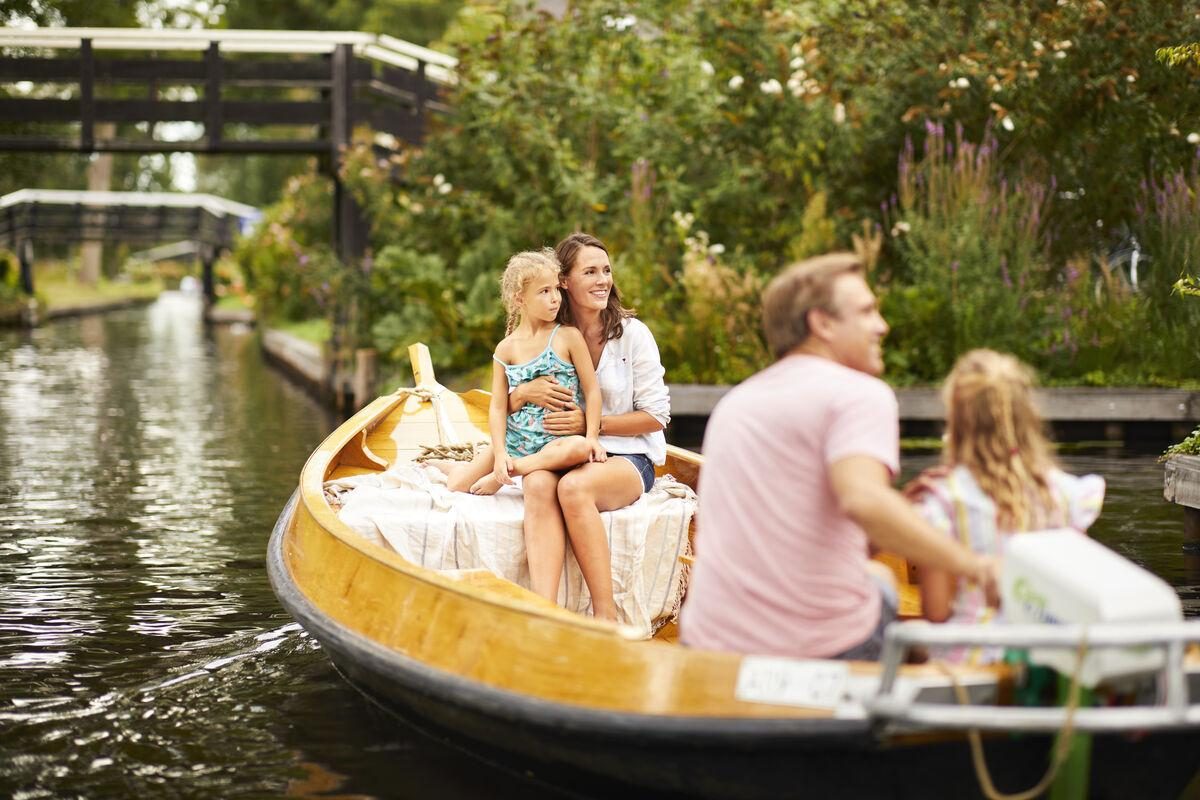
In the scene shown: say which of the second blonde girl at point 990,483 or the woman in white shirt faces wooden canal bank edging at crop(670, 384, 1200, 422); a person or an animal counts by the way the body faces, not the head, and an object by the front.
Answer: the second blonde girl

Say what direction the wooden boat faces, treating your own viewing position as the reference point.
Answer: facing away from the viewer and to the left of the viewer

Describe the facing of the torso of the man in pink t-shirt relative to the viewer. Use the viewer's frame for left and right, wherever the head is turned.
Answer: facing away from the viewer and to the right of the viewer

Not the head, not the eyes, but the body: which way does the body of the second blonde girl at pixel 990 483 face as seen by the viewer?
away from the camera

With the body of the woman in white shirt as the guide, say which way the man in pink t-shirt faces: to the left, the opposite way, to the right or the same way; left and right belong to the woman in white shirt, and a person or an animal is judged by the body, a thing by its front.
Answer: the opposite way

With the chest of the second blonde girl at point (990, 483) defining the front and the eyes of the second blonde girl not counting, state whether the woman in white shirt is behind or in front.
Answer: in front

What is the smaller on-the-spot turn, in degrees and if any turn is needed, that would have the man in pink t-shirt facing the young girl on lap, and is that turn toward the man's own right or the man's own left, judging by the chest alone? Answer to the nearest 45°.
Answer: approximately 90° to the man's own left

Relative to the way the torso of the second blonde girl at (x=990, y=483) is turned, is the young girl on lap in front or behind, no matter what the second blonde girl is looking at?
in front

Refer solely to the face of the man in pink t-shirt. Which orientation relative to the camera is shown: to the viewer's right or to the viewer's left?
to the viewer's right

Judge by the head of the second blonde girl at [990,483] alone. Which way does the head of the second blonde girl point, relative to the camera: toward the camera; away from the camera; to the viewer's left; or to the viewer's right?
away from the camera

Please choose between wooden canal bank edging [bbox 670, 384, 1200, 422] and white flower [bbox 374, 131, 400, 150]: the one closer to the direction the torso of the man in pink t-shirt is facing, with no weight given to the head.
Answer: the wooden canal bank edging

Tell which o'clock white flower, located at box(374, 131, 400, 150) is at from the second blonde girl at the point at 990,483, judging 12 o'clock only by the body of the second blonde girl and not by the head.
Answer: The white flower is roughly at 11 o'clock from the second blonde girl.

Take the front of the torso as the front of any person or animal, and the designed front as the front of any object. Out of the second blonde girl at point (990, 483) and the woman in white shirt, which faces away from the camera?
the second blonde girl

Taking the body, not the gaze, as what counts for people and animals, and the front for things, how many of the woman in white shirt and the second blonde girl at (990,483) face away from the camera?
1
